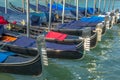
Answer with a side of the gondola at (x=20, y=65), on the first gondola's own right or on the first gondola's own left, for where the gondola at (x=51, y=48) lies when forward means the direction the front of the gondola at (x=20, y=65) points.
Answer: on the first gondola's own left

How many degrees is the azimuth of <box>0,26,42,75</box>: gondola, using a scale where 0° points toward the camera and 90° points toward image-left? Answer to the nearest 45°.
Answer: approximately 315°
